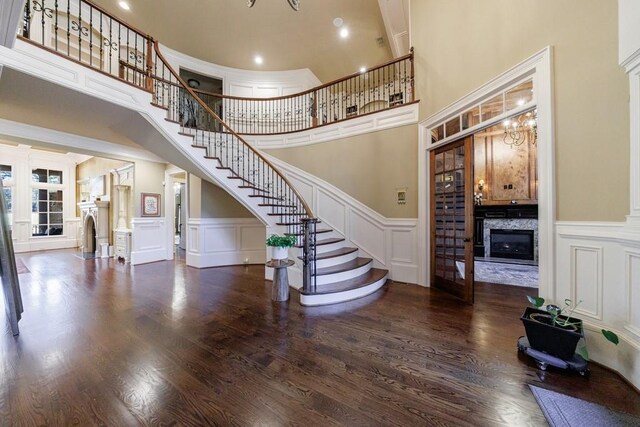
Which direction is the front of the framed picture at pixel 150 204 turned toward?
toward the camera

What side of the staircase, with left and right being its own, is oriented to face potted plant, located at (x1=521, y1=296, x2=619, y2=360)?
front

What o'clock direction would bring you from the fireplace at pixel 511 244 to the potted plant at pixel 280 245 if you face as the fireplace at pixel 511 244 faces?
The potted plant is roughly at 1 o'clock from the fireplace.

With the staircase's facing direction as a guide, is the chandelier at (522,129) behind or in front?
in front

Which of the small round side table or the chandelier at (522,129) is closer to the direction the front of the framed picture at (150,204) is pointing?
the small round side table

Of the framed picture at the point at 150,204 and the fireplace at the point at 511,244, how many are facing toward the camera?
2

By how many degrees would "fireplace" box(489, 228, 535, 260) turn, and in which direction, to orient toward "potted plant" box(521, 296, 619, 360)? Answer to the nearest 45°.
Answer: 0° — it already faces it

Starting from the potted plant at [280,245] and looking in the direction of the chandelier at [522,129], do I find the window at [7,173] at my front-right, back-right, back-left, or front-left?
back-left

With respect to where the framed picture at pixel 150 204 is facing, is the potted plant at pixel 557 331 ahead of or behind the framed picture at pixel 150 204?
ahead

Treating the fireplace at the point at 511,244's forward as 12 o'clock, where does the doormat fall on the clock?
The doormat is roughly at 12 o'clock from the fireplace.

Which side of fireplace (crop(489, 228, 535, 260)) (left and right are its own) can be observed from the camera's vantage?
front

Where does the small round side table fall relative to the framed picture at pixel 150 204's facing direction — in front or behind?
in front

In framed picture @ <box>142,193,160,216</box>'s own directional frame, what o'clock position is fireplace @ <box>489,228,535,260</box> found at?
The fireplace is roughly at 10 o'clock from the framed picture.

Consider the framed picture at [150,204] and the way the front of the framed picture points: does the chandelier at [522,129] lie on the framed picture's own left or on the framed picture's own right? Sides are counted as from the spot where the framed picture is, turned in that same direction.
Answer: on the framed picture's own left
